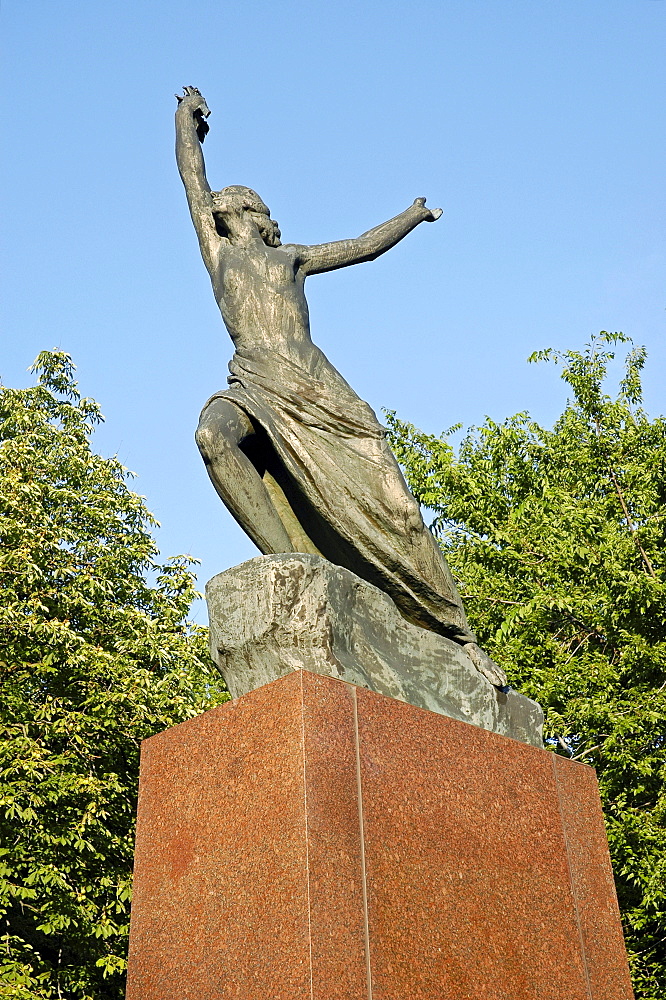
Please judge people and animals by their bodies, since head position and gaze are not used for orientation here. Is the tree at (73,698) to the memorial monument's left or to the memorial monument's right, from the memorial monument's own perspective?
on its right

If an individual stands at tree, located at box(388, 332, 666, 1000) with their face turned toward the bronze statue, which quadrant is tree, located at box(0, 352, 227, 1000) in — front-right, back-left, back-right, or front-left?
front-right

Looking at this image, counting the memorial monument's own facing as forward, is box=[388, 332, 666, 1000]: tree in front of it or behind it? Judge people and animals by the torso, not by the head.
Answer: behind

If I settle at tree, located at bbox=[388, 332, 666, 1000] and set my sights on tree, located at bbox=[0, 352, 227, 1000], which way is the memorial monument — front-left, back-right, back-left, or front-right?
front-left
